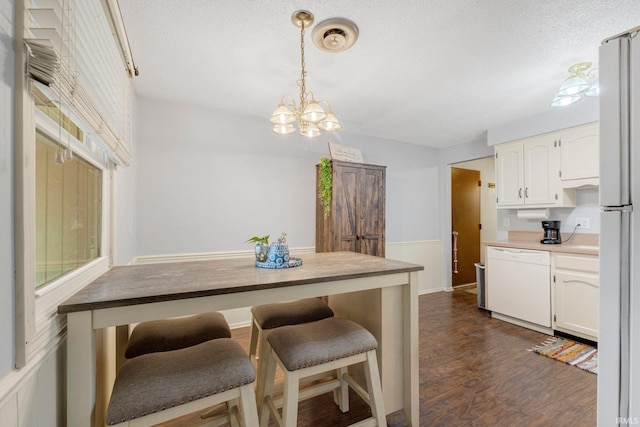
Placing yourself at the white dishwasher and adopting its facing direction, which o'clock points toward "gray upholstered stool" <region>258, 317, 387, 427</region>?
The gray upholstered stool is roughly at 11 o'clock from the white dishwasher.

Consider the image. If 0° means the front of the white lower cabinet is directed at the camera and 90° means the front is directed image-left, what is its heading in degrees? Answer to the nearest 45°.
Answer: approximately 45°

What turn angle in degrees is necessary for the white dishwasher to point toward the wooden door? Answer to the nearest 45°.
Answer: approximately 90° to its right

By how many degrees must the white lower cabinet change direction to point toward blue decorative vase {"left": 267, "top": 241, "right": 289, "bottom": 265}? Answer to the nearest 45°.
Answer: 0° — it already faces it

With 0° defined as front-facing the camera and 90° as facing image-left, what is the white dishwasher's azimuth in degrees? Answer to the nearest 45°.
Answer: approximately 45°

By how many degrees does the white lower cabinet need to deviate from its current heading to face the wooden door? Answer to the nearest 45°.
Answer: approximately 90° to its right

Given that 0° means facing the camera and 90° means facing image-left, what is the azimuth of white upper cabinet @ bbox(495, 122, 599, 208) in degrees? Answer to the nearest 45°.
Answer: approximately 45°
